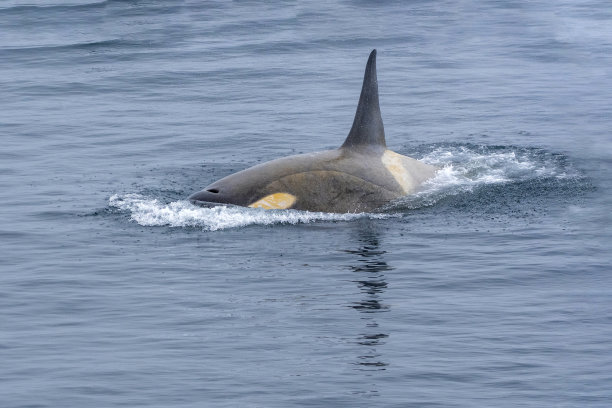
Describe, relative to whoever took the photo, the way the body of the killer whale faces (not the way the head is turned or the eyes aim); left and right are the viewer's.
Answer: facing the viewer and to the left of the viewer
